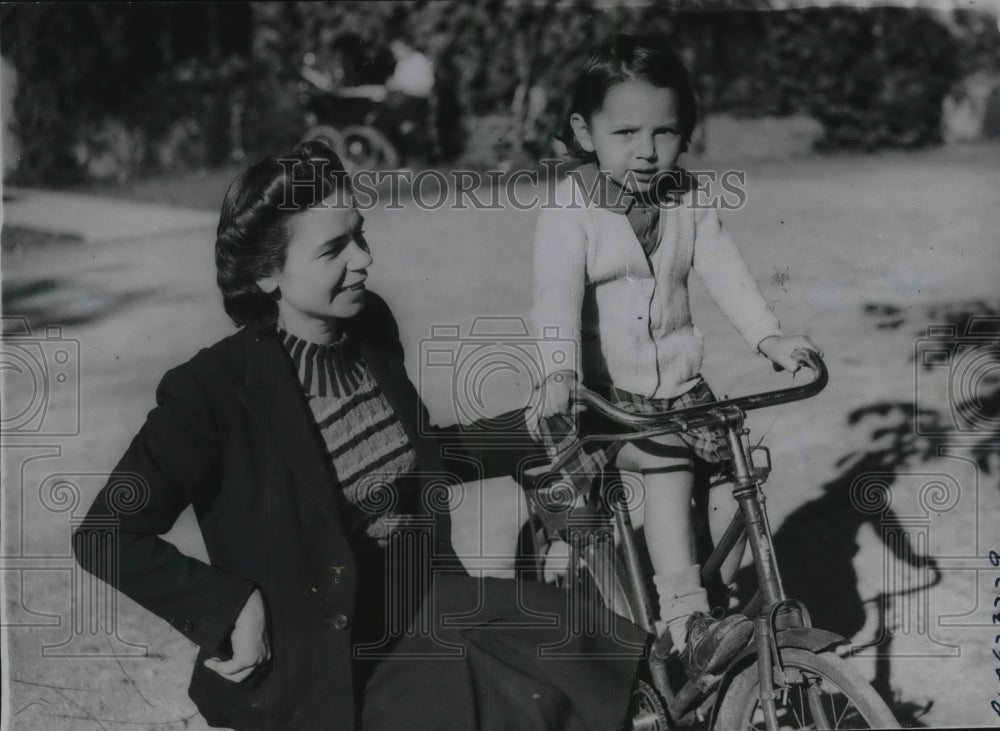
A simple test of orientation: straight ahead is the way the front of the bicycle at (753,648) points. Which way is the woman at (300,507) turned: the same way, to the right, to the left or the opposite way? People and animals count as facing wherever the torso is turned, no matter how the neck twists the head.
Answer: the same way

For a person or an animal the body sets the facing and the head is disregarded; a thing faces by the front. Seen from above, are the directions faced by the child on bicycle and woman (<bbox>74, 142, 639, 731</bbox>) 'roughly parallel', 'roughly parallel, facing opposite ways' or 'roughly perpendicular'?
roughly parallel

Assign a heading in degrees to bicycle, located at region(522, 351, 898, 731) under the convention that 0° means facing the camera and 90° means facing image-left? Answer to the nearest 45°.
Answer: approximately 315°

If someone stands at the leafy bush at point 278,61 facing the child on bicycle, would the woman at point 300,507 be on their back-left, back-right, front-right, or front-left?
front-right

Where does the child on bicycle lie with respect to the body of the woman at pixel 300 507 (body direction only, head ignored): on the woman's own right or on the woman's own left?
on the woman's own left

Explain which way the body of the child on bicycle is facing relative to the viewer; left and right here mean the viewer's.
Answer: facing the viewer and to the right of the viewer

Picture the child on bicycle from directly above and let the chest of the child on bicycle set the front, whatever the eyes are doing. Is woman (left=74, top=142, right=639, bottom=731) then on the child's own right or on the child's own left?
on the child's own right
